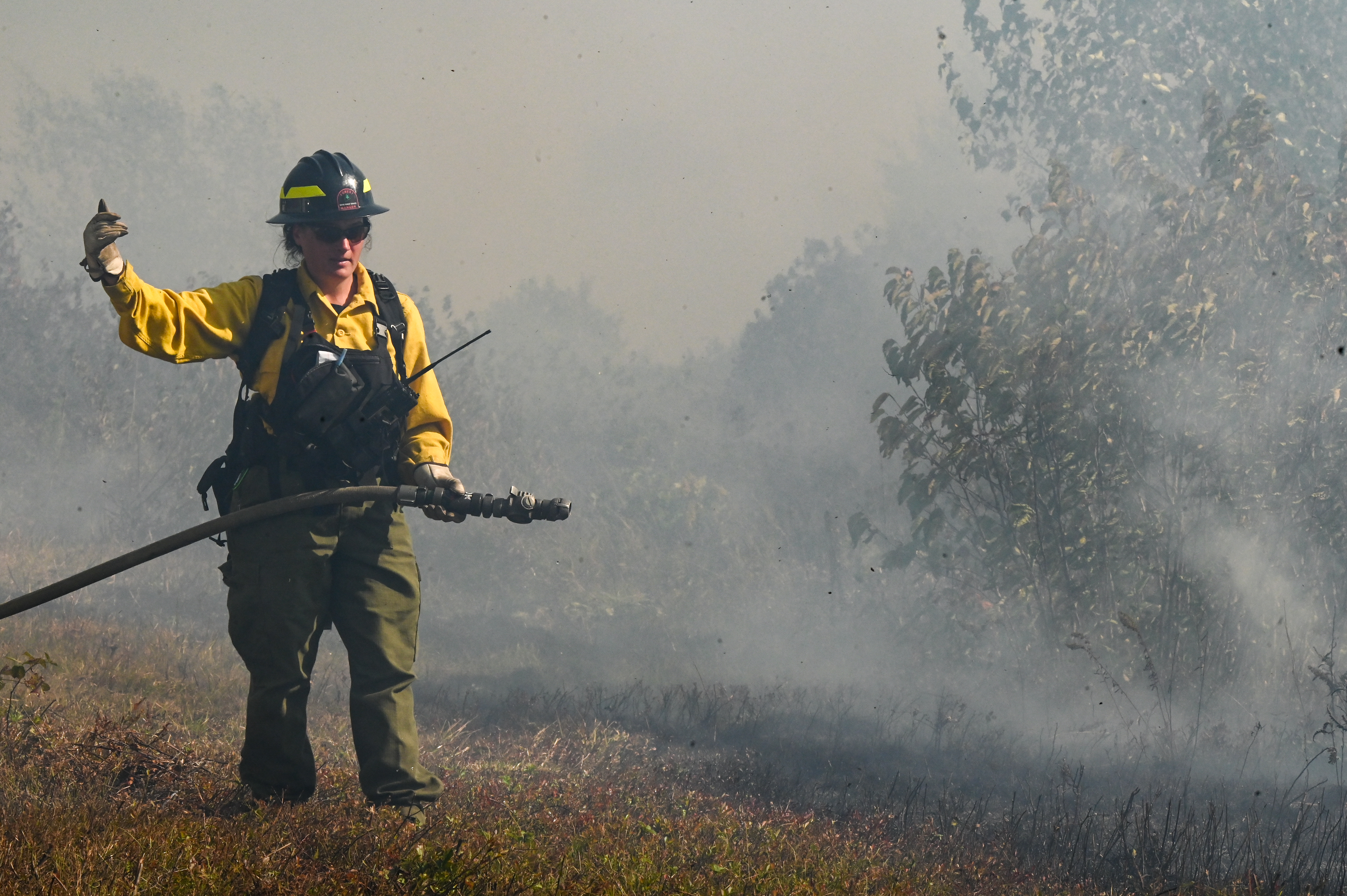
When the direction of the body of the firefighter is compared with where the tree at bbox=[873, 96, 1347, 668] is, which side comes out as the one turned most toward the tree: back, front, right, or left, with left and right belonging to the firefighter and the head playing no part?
left

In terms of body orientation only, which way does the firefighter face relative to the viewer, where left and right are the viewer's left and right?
facing the viewer and to the right of the viewer
